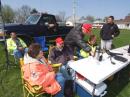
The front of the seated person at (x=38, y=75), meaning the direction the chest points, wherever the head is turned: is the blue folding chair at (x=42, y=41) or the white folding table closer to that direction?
the white folding table

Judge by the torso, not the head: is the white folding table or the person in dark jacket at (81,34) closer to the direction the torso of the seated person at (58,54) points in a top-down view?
the white folding table

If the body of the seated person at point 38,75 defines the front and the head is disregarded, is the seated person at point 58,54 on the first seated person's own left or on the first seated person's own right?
on the first seated person's own left

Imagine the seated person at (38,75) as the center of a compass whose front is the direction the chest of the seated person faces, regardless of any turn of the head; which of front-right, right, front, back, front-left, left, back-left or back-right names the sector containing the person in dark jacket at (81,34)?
front-left

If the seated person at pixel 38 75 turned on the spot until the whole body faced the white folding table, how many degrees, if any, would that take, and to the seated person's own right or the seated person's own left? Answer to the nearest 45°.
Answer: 0° — they already face it

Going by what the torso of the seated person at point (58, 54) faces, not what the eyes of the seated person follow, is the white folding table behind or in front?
in front

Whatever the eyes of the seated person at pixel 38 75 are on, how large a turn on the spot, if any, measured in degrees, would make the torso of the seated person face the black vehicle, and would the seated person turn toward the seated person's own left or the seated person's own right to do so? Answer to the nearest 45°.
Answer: approximately 90° to the seated person's own left

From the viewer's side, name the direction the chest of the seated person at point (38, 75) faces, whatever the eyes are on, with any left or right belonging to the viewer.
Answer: facing to the right of the viewer

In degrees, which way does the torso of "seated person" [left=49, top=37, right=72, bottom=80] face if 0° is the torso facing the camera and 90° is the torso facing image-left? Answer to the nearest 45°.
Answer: approximately 315°

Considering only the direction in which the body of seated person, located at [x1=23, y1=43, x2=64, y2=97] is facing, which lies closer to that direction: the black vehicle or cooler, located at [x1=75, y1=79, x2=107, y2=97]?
the cooler

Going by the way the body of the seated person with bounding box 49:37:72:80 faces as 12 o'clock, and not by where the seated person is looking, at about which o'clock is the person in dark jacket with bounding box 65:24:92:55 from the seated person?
The person in dark jacket is roughly at 10 o'clock from the seated person.

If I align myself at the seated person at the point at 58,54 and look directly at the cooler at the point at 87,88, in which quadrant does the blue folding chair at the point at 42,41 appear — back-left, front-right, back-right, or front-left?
back-left
